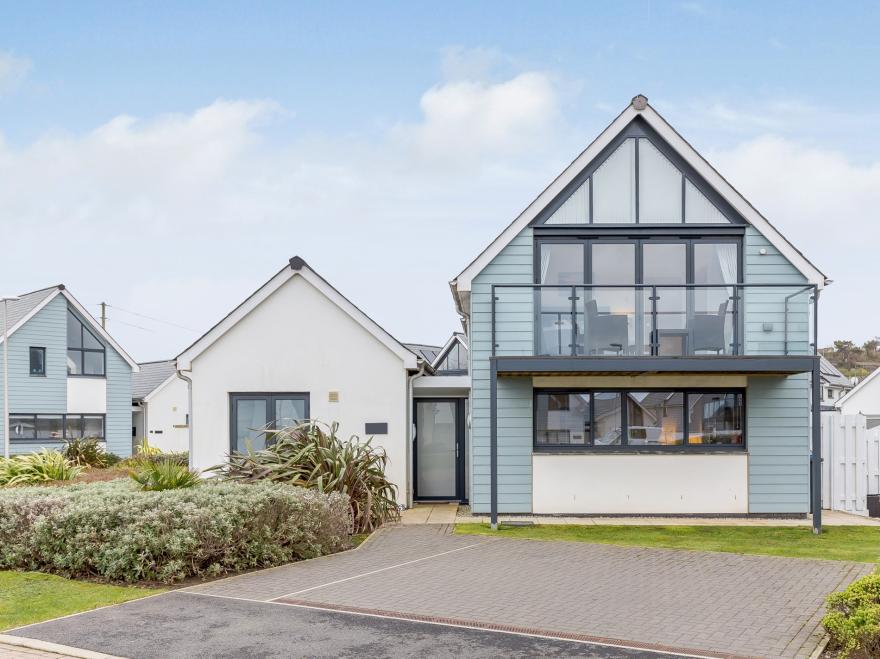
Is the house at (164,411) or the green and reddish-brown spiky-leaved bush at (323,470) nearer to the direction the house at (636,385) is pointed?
the green and reddish-brown spiky-leaved bush

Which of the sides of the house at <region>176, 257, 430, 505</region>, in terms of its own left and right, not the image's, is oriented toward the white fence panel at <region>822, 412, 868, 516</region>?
left

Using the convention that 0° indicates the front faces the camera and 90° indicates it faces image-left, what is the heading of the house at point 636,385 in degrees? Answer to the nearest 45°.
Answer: approximately 0°

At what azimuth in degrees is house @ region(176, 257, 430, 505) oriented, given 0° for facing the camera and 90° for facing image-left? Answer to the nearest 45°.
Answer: approximately 0°

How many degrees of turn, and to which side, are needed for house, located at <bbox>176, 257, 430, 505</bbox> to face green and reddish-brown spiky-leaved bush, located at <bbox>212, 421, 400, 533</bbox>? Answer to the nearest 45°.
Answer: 0° — it already faces it

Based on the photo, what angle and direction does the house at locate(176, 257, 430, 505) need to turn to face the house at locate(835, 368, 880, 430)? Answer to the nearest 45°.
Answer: approximately 135° to its left

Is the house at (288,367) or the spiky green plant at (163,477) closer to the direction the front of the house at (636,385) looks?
the spiky green plant

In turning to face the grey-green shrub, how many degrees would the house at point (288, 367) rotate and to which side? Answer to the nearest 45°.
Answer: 0° — it already faces it

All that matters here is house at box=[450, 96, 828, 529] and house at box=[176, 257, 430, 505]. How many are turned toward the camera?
2
